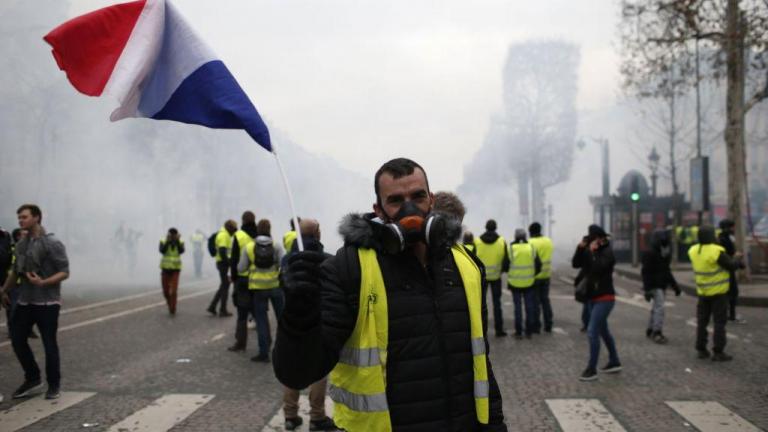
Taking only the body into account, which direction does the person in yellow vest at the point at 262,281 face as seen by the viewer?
away from the camera

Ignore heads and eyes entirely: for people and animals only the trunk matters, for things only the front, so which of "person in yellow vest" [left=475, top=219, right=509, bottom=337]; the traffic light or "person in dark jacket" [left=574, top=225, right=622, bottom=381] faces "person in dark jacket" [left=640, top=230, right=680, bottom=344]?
the traffic light

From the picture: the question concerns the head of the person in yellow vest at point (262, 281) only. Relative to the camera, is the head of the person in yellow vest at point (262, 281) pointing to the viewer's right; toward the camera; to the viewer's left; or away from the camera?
away from the camera

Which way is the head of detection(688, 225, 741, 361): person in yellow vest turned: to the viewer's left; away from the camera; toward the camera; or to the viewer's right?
away from the camera

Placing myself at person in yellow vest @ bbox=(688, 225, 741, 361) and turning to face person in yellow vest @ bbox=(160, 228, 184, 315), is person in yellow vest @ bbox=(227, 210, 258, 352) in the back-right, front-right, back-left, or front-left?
front-left

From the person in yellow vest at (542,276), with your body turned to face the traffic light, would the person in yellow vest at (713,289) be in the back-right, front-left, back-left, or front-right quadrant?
back-right

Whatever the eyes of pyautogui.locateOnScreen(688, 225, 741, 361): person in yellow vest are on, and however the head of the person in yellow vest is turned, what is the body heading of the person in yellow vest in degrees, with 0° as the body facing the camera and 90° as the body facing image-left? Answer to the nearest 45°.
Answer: approximately 225°
